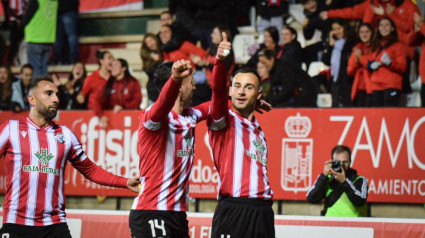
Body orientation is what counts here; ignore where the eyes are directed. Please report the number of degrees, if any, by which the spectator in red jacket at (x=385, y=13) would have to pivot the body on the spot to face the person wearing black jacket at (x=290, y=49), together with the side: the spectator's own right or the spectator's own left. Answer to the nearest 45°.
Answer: approximately 90° to the spectator's own right

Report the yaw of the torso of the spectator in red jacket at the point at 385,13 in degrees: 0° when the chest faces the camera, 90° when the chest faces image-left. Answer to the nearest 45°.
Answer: approximately 0°

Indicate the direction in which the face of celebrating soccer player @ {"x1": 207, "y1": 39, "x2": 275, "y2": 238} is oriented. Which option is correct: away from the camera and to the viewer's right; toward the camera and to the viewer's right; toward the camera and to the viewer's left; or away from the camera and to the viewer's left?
toward the camera and to the viewer's left

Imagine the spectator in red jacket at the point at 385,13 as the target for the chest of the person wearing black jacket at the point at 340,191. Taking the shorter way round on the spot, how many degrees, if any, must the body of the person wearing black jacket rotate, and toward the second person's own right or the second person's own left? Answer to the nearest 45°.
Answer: approximately 180°

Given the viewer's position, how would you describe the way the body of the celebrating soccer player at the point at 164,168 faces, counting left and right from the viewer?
facing the viewer and to the right of the viewer

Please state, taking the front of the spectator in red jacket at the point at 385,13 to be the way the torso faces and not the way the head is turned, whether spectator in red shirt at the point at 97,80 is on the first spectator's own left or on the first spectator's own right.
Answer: on the first spectator's own right

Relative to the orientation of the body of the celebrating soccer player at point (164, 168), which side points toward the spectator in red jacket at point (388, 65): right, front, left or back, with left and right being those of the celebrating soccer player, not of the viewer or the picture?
left

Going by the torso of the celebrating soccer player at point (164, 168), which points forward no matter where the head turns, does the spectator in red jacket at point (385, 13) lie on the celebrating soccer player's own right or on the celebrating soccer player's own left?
on the celebrating soccer player's own left

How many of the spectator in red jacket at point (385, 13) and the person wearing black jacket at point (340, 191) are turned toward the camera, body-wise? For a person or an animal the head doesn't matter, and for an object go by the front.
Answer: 2

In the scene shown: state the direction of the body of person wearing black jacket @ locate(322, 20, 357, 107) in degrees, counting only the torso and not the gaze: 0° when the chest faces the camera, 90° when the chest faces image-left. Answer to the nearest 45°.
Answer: approximately 45°
